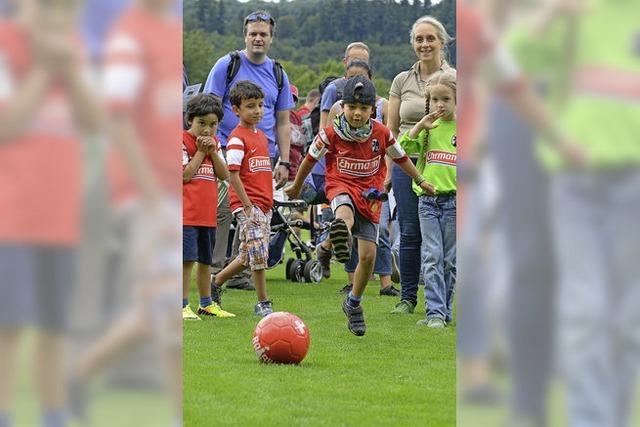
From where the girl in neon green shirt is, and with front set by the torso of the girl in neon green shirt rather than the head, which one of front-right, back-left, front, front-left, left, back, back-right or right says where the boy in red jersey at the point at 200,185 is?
right

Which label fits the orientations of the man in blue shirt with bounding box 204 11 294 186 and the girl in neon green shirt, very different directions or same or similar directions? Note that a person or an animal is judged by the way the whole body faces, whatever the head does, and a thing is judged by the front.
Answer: same or similar directions

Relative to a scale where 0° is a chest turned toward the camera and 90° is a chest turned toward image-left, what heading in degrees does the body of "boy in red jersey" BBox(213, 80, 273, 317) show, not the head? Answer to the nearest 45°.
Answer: approximately 315°

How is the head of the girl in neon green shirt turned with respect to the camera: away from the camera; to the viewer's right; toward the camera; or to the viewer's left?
toward the camera

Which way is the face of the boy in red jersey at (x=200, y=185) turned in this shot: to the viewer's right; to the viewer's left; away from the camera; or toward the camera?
toward the camera

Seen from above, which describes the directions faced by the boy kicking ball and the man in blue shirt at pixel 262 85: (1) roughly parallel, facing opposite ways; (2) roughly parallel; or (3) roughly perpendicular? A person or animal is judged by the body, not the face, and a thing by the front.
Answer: roughly parallel

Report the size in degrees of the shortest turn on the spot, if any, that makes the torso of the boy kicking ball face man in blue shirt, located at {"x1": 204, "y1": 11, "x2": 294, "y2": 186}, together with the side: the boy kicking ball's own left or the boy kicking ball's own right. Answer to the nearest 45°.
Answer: approximately 135° to the boy kicking ball's own right

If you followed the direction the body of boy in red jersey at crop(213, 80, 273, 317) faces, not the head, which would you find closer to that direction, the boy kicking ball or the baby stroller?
the boy kicking ball

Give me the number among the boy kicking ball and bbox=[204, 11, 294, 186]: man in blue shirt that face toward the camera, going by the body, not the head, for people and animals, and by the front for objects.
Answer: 2

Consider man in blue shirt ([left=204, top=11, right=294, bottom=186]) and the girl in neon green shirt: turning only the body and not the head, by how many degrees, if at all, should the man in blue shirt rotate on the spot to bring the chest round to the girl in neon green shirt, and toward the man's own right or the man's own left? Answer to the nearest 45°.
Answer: approximately 45° to the man's own left

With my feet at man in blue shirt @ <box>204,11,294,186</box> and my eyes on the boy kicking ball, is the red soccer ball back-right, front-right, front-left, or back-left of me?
front-right

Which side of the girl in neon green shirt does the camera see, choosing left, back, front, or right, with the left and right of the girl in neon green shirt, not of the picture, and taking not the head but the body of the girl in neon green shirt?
front

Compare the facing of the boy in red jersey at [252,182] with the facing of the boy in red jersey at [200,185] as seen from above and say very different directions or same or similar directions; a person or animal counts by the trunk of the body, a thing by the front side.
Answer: same or similar directions

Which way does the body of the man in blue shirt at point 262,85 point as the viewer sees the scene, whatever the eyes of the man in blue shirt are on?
toward the camera
